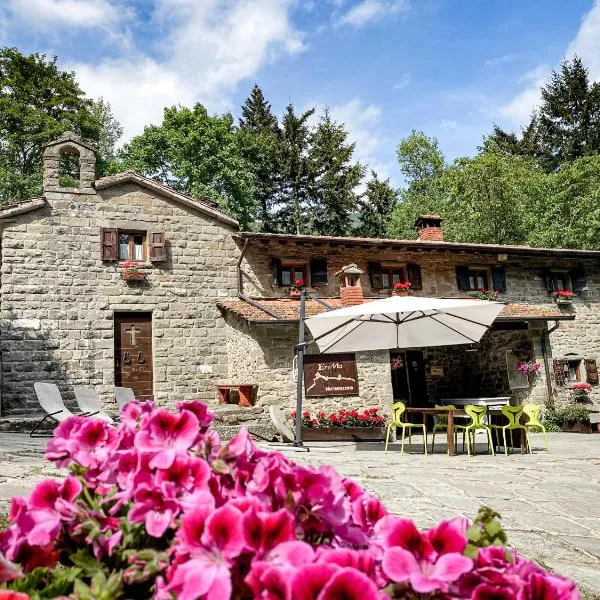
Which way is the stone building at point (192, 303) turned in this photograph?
toward the camera

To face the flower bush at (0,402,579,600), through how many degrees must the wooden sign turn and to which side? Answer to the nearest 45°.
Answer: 0° — it already faces it

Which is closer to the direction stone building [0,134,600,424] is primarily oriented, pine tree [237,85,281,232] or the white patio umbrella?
the white patio umbrella

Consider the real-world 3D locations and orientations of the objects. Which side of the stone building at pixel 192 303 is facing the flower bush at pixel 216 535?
front

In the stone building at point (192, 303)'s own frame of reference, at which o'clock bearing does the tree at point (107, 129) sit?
The tree is roughly at 5 o'clock from the stone building.

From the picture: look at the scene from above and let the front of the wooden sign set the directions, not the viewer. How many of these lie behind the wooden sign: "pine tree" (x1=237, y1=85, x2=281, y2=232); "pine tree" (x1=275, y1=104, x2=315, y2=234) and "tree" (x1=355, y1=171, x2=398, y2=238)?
3

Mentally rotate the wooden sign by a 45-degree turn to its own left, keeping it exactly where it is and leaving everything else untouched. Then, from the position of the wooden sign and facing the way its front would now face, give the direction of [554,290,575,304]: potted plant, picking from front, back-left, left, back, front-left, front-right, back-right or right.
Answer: left

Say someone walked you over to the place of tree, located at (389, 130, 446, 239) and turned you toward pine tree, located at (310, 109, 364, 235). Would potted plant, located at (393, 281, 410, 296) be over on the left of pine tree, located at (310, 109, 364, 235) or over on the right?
left

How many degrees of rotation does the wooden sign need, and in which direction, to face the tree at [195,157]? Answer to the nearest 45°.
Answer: approximately 135° to its right

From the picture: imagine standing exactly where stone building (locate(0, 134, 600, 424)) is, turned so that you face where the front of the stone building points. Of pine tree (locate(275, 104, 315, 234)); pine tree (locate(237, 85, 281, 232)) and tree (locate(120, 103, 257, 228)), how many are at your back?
3

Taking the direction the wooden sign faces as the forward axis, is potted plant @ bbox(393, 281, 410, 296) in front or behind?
behind

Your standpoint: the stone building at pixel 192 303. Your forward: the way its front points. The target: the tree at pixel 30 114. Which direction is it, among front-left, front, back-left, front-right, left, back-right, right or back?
back-right

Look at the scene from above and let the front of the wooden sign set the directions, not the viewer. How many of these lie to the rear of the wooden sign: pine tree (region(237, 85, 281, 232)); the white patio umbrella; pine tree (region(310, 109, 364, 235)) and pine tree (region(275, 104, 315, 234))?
3

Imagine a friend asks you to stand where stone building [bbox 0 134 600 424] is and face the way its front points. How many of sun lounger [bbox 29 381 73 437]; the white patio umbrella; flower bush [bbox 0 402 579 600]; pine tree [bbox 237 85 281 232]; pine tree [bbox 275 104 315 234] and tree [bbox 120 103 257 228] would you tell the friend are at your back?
3

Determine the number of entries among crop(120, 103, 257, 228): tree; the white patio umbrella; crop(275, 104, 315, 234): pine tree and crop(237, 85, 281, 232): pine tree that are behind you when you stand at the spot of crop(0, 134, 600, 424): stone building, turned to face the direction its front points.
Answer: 3

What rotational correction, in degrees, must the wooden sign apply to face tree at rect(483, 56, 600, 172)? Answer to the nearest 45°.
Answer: approximately 135° to its left
